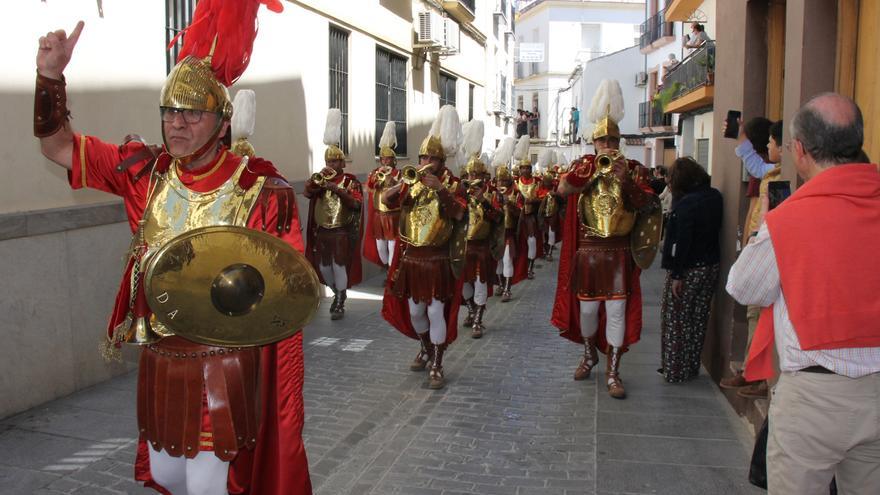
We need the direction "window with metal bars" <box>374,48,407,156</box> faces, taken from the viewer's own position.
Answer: facing the viewer and to the right of the viewer

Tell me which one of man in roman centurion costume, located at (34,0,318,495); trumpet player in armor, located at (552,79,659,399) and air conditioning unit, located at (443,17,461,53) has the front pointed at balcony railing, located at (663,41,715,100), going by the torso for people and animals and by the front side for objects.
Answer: the air conditioning unit

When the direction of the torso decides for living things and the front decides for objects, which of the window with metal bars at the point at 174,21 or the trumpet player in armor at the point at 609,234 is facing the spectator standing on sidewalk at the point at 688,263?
the window with metal bars

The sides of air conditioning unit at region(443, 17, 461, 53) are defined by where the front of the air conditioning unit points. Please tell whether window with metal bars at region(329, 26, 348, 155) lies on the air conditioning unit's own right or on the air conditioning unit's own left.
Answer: on the air conditioning unit's own right

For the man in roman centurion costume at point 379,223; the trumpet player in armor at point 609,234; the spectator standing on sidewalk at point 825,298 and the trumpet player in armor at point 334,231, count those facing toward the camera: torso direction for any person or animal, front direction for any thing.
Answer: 3

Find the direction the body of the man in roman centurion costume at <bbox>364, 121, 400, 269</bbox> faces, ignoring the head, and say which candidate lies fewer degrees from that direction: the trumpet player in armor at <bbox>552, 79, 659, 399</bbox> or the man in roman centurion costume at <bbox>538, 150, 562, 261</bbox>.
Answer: the trumpet player in armor

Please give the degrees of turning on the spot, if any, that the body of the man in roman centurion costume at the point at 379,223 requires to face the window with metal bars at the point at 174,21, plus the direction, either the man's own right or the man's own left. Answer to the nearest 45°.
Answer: approximately 45° to the man's own right

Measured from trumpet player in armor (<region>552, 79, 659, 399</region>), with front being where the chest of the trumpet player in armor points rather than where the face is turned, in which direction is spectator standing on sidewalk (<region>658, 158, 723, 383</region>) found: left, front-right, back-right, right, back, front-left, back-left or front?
left

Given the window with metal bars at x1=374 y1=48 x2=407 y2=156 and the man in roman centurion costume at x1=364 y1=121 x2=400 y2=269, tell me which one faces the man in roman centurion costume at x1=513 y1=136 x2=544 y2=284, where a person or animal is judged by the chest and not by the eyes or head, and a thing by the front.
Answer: the window with metal bars

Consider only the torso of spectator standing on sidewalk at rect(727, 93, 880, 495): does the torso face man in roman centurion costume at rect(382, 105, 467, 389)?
yes

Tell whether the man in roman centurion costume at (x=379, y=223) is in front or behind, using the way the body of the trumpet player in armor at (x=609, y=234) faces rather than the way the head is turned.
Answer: behind

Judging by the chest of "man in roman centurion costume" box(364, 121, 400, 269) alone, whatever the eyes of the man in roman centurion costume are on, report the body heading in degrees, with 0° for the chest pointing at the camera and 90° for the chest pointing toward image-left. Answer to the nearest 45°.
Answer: approximately 0°

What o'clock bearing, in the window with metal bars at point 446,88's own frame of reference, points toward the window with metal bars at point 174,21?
the window with metal bars at point 174,21 is roughly at 2 o'clock from the window with metal bars at point 446,88.

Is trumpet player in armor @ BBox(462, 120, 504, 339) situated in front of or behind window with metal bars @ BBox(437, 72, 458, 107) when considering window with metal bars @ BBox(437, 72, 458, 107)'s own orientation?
in front
